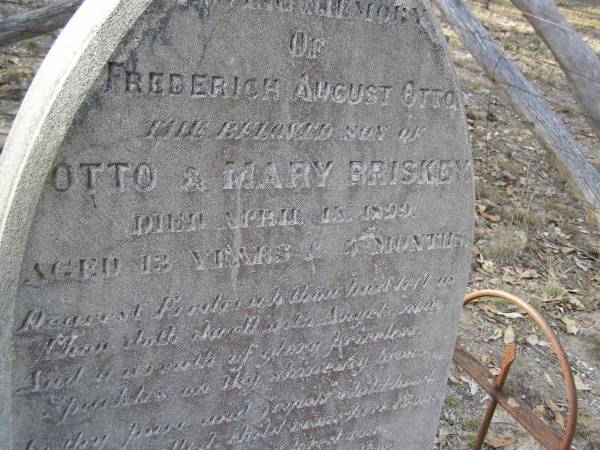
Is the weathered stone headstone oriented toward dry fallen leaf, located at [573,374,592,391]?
no

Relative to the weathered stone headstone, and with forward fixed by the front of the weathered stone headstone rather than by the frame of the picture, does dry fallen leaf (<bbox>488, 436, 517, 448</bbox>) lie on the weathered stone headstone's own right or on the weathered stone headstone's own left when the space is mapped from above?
on the weathered stone headstone's own left

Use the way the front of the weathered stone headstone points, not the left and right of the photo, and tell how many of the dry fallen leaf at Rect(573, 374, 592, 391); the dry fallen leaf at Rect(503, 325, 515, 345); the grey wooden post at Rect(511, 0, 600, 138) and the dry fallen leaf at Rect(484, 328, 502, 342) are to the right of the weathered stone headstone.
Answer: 0

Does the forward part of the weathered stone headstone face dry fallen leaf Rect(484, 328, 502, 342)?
no

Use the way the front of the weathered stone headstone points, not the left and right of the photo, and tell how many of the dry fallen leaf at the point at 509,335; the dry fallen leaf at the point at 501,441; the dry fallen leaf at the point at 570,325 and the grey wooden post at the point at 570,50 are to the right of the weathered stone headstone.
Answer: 0

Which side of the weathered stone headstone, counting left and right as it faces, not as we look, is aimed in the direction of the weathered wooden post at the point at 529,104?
left

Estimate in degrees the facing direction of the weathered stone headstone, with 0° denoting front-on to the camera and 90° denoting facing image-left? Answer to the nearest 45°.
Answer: approximately 315°

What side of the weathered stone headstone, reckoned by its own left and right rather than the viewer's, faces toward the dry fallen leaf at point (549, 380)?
left

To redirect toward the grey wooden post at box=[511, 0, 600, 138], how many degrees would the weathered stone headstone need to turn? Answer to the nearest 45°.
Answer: approximately 90° to its left

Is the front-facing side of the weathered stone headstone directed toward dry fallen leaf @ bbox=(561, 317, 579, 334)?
no

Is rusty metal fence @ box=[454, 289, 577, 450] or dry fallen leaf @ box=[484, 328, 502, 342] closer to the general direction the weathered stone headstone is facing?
the rusty metal fence

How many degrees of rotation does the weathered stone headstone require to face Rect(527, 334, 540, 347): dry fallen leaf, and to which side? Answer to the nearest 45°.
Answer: approximately 90° to its left
